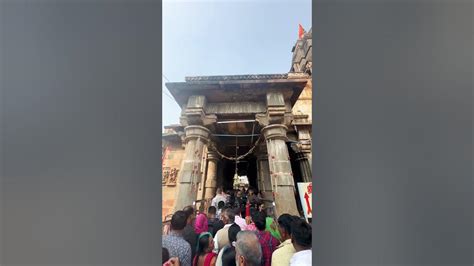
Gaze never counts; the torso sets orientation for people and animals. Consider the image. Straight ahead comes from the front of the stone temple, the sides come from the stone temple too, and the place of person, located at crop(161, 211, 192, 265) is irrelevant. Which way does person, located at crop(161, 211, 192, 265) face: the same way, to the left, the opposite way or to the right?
the opposite way

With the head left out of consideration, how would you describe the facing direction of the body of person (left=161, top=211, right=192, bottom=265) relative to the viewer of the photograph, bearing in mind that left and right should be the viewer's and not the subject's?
facing away from the viewer

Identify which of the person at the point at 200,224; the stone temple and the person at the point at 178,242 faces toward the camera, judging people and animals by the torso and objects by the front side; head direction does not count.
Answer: the stone temple

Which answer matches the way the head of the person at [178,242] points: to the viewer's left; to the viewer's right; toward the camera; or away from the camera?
away from the camera

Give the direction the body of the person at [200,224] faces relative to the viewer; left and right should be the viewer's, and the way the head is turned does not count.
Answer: facing away from the viewer

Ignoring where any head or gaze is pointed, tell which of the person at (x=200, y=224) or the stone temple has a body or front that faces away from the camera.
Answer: the person

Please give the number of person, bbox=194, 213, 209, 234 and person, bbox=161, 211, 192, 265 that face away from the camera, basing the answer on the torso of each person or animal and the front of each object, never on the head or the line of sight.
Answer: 2

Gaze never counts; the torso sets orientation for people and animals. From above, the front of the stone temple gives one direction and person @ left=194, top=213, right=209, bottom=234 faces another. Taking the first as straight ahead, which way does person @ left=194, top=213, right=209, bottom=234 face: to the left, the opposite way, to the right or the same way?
the opposite way

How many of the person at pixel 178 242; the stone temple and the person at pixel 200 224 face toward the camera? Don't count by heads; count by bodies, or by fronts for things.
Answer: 1

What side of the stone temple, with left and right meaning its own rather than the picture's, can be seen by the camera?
front

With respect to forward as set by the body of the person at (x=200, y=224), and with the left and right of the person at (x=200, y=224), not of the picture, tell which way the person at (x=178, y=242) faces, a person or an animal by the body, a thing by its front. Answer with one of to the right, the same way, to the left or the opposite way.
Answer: the same way
